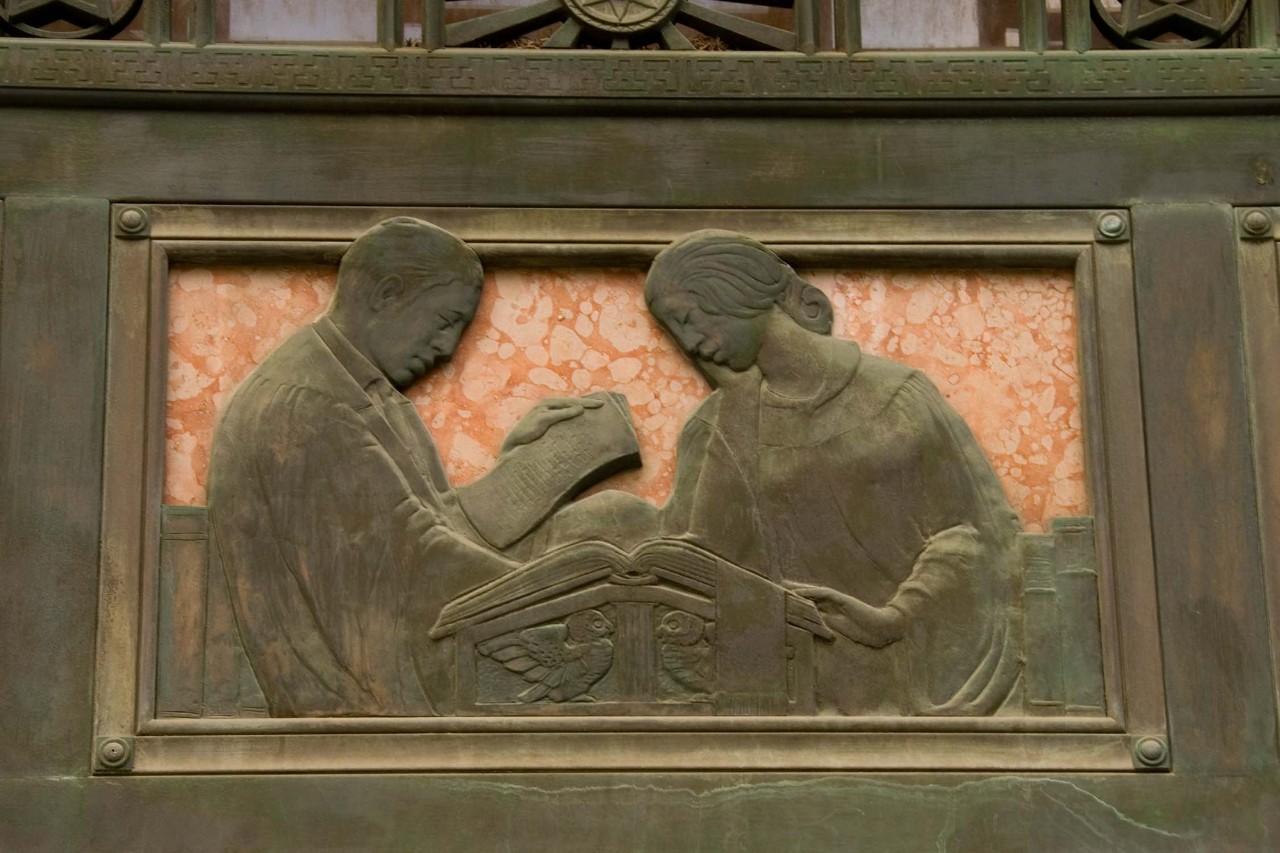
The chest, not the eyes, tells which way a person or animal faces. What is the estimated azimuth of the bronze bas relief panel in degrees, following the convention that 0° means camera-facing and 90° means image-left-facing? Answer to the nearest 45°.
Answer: approximately 0°
